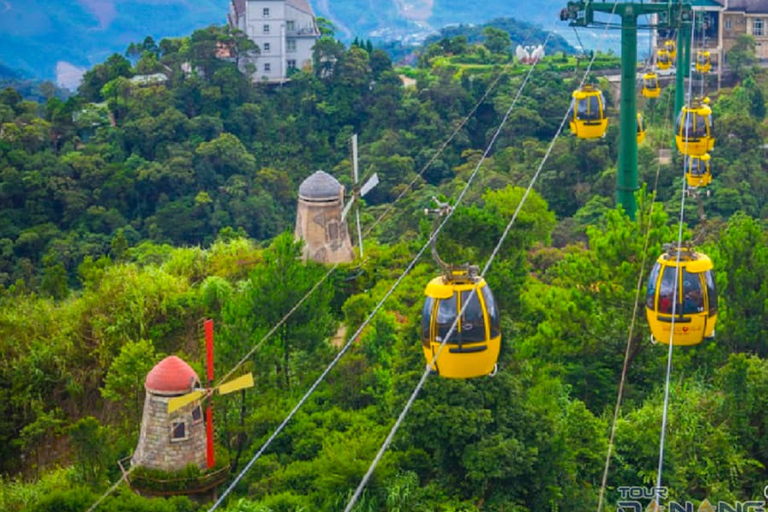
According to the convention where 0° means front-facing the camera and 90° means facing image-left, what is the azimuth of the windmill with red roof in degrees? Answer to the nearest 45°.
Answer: approximately 315°

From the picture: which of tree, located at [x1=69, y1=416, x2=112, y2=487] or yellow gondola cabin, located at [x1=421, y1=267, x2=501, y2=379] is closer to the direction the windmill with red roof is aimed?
the yellow gondola cabin

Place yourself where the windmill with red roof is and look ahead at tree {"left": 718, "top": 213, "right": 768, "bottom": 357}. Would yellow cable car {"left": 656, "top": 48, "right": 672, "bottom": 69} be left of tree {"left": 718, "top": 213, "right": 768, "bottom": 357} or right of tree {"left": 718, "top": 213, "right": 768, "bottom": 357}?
left

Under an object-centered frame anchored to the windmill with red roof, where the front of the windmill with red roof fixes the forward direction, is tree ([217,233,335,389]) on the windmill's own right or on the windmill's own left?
on the windmill's own left

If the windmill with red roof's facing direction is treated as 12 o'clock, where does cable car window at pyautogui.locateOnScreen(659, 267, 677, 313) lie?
The cable car window is roughly at 12 o'clock from the windmill with red roof.

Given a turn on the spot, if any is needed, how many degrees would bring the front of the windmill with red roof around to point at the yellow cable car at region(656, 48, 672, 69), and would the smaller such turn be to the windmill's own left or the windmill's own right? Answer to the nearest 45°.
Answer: approximately 90° to the windmill's own left

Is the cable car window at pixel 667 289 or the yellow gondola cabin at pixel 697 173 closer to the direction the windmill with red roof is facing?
the cable car window

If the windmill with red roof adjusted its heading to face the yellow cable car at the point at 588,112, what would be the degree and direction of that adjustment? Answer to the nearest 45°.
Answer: approximately 45° to its left

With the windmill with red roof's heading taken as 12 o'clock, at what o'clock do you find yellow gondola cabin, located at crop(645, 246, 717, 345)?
The yellow gondola cabin is roughly at 12 o'clock from the windmill with red roof.

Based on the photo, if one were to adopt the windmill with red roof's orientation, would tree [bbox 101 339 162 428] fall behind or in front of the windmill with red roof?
behind
